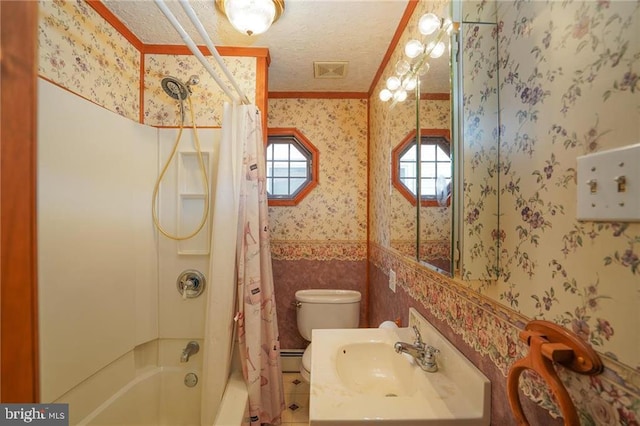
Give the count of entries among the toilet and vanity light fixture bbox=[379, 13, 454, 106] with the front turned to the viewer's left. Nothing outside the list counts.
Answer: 1

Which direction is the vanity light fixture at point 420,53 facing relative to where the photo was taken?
to the viewer's left

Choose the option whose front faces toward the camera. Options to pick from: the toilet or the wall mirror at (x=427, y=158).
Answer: the toilet

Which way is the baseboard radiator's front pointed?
toward the camera

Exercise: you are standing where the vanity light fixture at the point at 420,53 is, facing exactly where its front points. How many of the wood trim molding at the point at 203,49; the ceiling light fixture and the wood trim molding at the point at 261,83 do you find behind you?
0

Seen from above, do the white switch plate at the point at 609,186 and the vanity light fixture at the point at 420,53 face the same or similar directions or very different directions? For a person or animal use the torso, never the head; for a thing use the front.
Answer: same or similar directions

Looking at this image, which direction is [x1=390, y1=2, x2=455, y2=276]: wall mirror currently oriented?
to the viewer's left

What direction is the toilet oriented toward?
toward the camera

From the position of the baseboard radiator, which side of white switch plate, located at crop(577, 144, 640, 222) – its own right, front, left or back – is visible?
right

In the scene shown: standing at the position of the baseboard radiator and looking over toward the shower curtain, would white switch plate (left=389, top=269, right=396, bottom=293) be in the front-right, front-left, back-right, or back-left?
front-left

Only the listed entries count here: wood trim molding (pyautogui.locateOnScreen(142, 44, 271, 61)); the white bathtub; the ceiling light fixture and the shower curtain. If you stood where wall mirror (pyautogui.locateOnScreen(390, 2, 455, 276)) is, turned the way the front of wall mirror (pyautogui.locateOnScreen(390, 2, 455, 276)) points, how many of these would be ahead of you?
4
